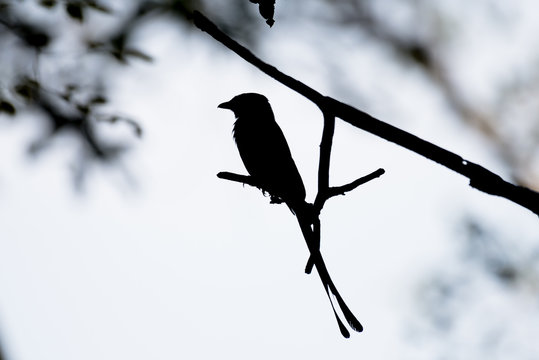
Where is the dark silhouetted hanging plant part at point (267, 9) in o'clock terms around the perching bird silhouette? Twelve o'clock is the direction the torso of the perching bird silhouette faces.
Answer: The dark silhouetted hanging plant part is roughly at 9 o'clock from the perching bird silhouette.

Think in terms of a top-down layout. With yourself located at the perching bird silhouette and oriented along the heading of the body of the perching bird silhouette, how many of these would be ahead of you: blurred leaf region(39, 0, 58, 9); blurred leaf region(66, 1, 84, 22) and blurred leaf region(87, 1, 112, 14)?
3

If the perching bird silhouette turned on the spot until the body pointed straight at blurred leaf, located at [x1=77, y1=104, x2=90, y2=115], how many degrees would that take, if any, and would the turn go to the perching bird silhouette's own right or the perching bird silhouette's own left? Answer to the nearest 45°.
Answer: approximately 45° to the perching bird silhouette's own right

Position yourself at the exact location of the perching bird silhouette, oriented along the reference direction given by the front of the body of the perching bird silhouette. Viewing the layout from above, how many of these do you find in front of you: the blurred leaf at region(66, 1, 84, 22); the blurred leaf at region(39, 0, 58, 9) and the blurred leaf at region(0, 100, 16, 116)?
3

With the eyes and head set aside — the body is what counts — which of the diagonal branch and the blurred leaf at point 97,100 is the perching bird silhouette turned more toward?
the blurred leaf

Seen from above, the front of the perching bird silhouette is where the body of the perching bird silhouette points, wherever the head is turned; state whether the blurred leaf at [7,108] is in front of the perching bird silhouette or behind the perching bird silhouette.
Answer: in front

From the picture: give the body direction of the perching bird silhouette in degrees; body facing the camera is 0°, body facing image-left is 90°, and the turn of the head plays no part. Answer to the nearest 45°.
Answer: approximately 90°

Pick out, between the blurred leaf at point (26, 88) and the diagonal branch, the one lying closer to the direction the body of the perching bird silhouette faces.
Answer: the blurred leaf

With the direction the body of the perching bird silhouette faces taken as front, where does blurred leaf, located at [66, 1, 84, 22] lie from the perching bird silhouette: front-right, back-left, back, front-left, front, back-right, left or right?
front

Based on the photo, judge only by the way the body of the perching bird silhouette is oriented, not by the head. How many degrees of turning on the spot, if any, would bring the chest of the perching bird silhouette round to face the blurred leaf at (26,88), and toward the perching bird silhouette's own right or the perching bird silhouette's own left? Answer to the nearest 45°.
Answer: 0° — it already faces it

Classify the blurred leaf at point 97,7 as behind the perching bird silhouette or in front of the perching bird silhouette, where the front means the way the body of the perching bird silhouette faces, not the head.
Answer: in front

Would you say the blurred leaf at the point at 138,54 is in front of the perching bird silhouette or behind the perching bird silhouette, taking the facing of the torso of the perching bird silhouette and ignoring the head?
in front
